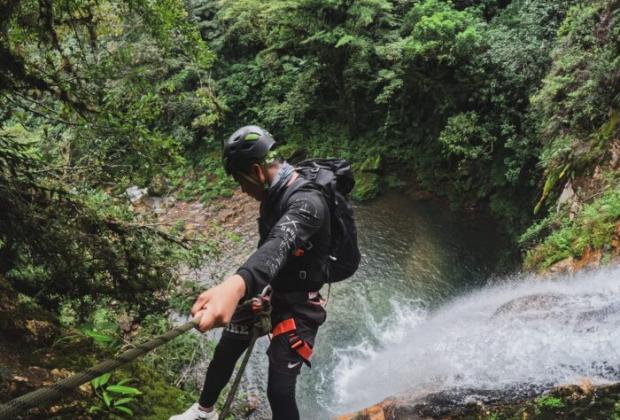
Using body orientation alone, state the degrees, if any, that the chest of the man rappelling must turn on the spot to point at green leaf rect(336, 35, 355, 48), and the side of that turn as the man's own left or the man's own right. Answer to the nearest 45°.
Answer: approximately 90° to the man's own right

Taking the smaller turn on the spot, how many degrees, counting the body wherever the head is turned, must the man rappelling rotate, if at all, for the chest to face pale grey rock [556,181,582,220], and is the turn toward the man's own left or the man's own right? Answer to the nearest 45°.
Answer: approximately 135° to the man's own right

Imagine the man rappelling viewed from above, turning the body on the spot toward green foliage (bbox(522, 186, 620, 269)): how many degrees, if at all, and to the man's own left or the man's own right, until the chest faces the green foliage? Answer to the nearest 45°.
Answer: approximately 135° to the man's own right

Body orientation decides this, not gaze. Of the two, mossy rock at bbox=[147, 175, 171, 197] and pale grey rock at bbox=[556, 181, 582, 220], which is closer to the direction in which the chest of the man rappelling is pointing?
the mossy rock

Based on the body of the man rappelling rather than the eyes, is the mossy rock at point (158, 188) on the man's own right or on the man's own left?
on the man's own right

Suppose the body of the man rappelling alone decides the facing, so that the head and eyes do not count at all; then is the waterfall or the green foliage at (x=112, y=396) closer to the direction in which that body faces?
the green foliage

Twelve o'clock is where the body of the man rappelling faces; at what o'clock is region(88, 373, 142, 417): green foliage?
The green foliage is roughly at 12 o'clock from the man rappelling.

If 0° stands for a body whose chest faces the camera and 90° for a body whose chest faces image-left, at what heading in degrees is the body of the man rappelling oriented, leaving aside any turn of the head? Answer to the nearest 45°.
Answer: approximately 90°
